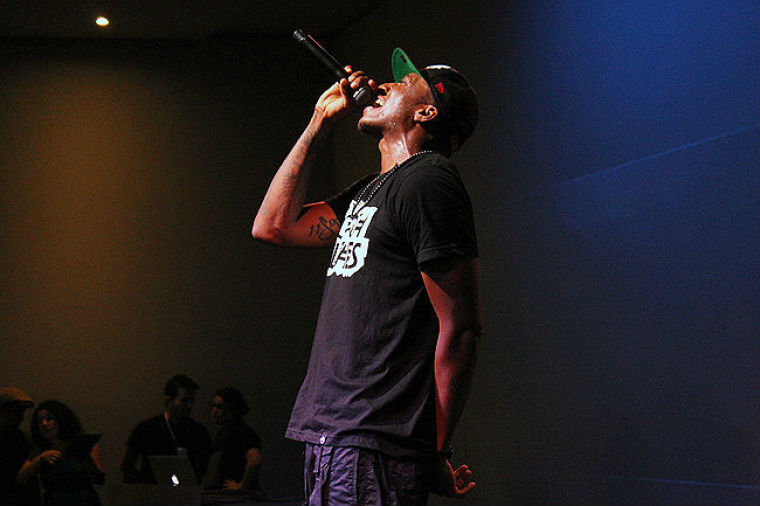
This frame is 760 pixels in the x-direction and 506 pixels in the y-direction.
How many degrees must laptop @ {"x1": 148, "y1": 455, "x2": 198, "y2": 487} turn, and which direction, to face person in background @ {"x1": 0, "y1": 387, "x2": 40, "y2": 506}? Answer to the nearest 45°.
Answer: approximately 45° to its left

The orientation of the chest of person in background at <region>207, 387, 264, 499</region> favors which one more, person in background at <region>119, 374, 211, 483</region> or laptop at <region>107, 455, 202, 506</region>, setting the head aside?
the laptop

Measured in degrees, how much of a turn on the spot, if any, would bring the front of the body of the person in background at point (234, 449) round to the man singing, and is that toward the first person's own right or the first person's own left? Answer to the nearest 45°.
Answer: approximately 45° to the first person's own left

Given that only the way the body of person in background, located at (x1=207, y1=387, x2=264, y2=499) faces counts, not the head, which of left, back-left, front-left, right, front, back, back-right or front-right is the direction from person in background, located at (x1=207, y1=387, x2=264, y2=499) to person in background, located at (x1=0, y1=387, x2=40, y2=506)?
front-right

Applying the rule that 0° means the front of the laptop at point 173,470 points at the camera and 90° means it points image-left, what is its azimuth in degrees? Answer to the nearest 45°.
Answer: approximately 180°

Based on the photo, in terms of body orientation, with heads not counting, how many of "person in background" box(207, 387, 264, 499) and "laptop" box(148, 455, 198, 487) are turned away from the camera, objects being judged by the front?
1

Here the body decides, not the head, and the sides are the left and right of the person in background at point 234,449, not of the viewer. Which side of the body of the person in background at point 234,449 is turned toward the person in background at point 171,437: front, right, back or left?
right

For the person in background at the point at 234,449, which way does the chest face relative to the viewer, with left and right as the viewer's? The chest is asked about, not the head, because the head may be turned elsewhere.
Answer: facing the viewer and to the left of the viewer

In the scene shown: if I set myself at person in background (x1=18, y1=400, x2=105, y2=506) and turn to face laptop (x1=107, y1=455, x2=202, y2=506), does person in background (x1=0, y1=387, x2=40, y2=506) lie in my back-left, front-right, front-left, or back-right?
back-right

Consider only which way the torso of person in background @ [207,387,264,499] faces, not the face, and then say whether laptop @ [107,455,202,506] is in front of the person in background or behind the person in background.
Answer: in front

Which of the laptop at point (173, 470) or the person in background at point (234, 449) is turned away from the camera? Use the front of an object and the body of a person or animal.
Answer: the laptop
